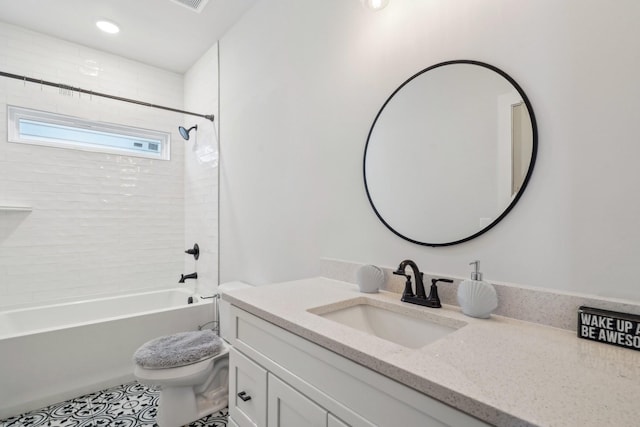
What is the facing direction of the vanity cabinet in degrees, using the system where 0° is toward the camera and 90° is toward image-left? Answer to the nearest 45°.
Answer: approximately 45°

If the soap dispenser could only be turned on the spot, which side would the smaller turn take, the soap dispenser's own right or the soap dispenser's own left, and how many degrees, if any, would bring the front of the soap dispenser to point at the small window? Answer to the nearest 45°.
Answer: approximately 45° to the soap dispenser's own right

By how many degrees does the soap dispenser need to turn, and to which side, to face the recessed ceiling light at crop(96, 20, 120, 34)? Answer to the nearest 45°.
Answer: approximately 45° to its right

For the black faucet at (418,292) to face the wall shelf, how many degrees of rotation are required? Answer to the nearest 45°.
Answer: approximately 45° to its right

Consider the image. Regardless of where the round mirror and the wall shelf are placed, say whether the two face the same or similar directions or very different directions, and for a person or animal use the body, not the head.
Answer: very different directions

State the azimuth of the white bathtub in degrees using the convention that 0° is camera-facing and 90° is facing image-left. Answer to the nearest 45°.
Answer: approximately 315°
